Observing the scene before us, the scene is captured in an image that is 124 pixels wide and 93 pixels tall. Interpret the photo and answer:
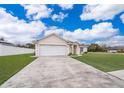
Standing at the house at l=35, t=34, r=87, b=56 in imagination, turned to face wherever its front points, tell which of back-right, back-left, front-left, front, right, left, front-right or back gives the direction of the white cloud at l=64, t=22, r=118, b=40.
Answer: back-left

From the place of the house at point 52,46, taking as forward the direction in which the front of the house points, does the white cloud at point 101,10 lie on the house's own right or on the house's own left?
on the house's own left

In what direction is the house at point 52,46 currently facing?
toward the camera
